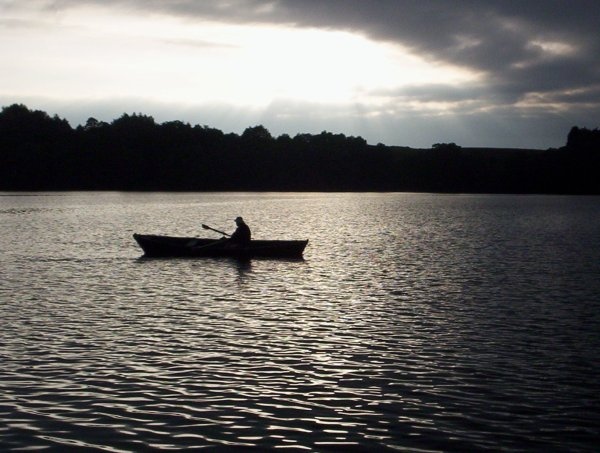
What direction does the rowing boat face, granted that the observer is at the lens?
facing to the left of the viewer
